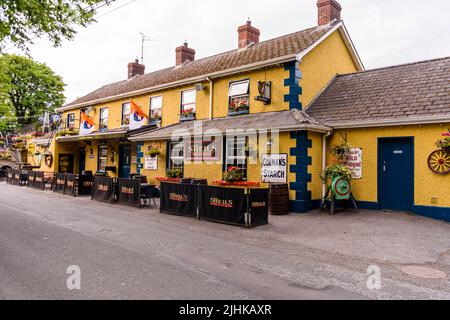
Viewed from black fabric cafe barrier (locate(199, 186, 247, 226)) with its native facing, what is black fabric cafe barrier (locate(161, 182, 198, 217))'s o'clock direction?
black fabric cafe barrier (locate(161, 182, 198, 217)) is roughly at 3 o'clock from black fabric cafe barrier (locate(199, 186, 247, 226)).

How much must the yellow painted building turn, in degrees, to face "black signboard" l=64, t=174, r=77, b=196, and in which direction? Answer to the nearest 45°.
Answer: approximately 45° to its right

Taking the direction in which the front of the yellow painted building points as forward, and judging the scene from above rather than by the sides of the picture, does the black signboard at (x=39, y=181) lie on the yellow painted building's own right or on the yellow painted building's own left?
on the yellow painted building's own right

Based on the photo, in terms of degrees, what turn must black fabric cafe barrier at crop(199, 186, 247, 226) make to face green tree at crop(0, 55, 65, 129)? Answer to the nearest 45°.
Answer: approximately 90° to its right

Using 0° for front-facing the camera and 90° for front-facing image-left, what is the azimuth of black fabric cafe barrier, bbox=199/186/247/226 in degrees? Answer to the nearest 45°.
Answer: approximately 45°

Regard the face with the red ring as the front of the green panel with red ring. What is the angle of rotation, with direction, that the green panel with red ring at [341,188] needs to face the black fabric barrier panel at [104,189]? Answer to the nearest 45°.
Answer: approximately 90° to its right

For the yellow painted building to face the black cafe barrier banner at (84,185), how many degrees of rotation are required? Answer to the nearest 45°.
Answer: approximately 45° to its right

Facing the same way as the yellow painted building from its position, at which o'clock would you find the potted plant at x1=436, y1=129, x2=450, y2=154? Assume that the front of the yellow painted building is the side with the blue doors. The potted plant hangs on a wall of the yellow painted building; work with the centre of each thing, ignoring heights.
The potted plant is roughly at 9 o'clock from the yellow painted building.

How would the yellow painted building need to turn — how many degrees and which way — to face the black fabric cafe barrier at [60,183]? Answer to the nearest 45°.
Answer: approximately 45° to its right

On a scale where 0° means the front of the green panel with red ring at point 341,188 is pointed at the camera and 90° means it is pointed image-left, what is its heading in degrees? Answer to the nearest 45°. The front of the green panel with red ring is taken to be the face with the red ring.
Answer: approximately 0°

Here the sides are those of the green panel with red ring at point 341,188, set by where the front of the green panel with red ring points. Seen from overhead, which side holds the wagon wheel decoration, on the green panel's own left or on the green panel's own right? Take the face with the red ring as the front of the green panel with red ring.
on the green panel's own left
